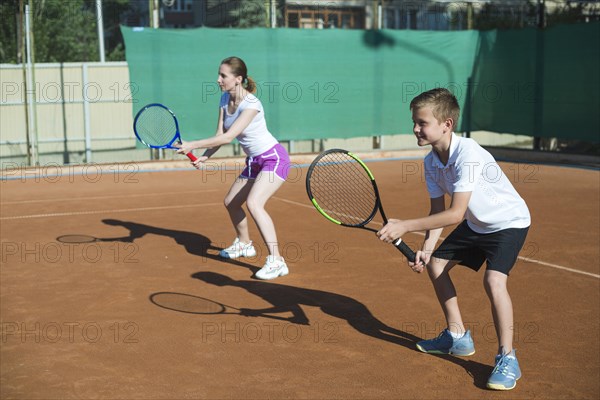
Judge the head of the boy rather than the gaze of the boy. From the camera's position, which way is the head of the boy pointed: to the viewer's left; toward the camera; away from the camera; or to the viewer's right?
to the viewer's left

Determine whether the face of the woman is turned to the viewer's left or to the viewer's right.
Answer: to the viewer's left

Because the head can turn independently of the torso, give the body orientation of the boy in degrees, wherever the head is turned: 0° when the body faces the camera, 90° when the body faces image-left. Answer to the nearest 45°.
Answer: approximately 45°

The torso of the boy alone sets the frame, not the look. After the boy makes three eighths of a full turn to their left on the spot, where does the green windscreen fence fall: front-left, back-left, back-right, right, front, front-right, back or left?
left

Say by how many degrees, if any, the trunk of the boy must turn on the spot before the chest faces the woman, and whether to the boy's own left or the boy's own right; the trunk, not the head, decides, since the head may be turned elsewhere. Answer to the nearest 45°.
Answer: approximately 90° to the boy's own right
